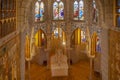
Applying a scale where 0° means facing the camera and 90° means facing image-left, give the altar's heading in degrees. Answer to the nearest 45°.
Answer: approximately 0°
